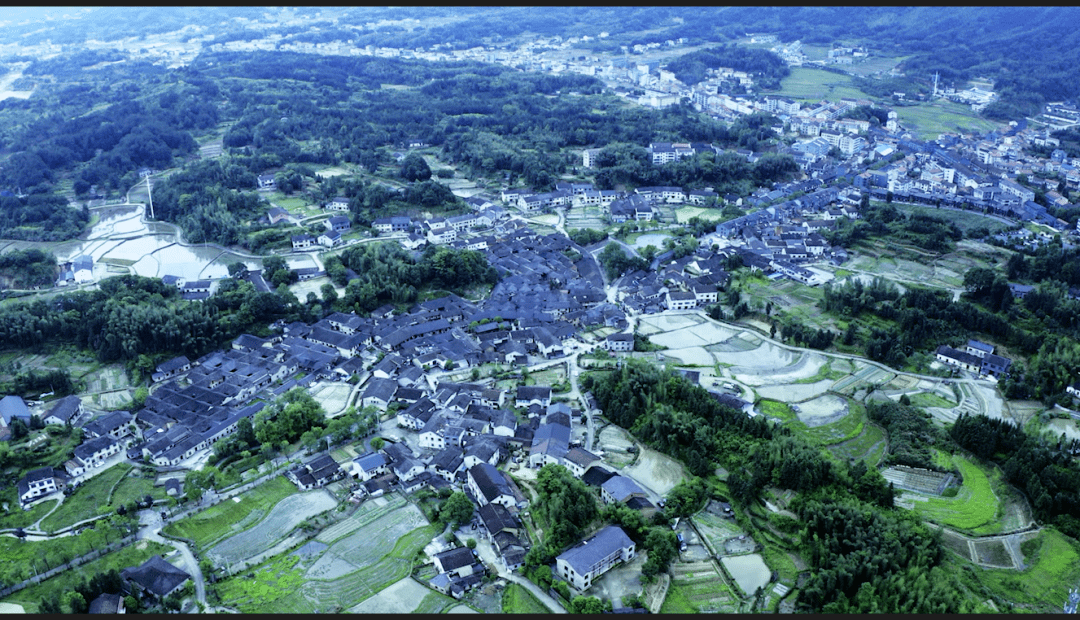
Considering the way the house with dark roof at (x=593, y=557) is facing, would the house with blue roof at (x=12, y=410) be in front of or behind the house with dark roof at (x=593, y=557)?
behind

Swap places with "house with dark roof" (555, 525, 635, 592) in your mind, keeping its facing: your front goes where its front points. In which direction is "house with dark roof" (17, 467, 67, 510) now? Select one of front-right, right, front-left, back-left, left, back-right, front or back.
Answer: back-right

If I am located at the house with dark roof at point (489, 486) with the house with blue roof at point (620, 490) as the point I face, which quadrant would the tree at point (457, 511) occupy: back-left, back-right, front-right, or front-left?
back-right

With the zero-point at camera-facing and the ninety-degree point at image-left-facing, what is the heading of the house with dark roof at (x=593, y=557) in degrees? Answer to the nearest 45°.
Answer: approximately 315°

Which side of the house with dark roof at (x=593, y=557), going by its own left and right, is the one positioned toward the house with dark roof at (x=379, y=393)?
back

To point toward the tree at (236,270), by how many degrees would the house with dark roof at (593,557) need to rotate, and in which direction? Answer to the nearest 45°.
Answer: approximately 180°

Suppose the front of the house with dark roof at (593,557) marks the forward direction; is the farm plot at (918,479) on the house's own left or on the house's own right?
on the house's own left

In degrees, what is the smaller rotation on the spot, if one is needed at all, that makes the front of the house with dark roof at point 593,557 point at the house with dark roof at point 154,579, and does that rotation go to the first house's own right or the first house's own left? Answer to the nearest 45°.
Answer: approximately 135° to the first house's own right

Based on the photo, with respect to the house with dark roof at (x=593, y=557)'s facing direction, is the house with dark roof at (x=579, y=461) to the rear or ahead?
to the rear

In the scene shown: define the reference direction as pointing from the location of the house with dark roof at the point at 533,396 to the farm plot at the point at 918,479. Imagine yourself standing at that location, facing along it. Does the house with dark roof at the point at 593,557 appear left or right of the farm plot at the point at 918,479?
right

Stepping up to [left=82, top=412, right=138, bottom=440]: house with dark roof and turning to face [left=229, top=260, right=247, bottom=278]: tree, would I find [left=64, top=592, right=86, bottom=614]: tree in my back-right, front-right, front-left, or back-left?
back-right

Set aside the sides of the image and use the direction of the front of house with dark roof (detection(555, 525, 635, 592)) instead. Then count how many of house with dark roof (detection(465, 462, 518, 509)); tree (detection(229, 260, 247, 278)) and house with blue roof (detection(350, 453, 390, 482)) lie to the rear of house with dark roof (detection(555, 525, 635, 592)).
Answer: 3

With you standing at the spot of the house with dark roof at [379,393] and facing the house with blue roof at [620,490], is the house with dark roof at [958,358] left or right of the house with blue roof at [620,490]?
left
